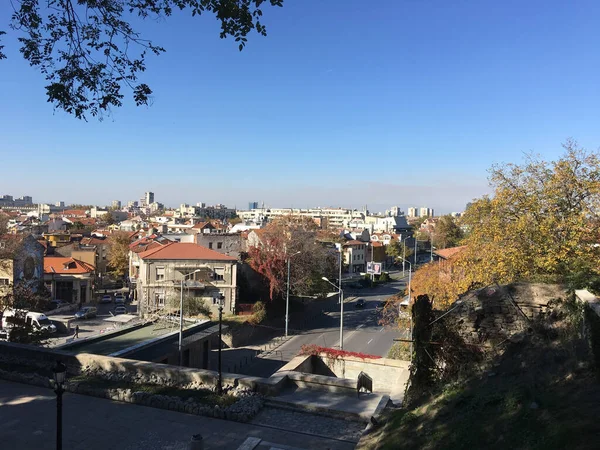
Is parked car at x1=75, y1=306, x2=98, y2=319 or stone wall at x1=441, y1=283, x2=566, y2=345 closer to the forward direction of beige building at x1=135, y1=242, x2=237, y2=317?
the stone wall

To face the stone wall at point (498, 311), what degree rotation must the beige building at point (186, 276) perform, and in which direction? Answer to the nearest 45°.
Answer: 0° — it already faces it

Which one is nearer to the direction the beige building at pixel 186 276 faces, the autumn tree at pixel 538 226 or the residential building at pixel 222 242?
the autumn tree

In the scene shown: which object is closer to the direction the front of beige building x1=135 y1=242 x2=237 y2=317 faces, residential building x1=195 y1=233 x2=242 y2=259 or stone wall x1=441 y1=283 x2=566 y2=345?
the stone wall

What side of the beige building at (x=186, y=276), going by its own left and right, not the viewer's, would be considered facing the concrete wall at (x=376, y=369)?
front

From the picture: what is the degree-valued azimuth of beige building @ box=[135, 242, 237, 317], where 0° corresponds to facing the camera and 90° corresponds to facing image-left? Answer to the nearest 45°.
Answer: approximately 0°

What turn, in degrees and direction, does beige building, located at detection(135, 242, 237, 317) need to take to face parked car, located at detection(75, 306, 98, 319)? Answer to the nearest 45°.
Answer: approximately 135° to its right

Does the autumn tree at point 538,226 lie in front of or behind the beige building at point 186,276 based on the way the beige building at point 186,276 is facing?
in front

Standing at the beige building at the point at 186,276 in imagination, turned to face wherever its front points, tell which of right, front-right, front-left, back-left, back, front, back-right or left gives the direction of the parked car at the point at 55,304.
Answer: back-right
